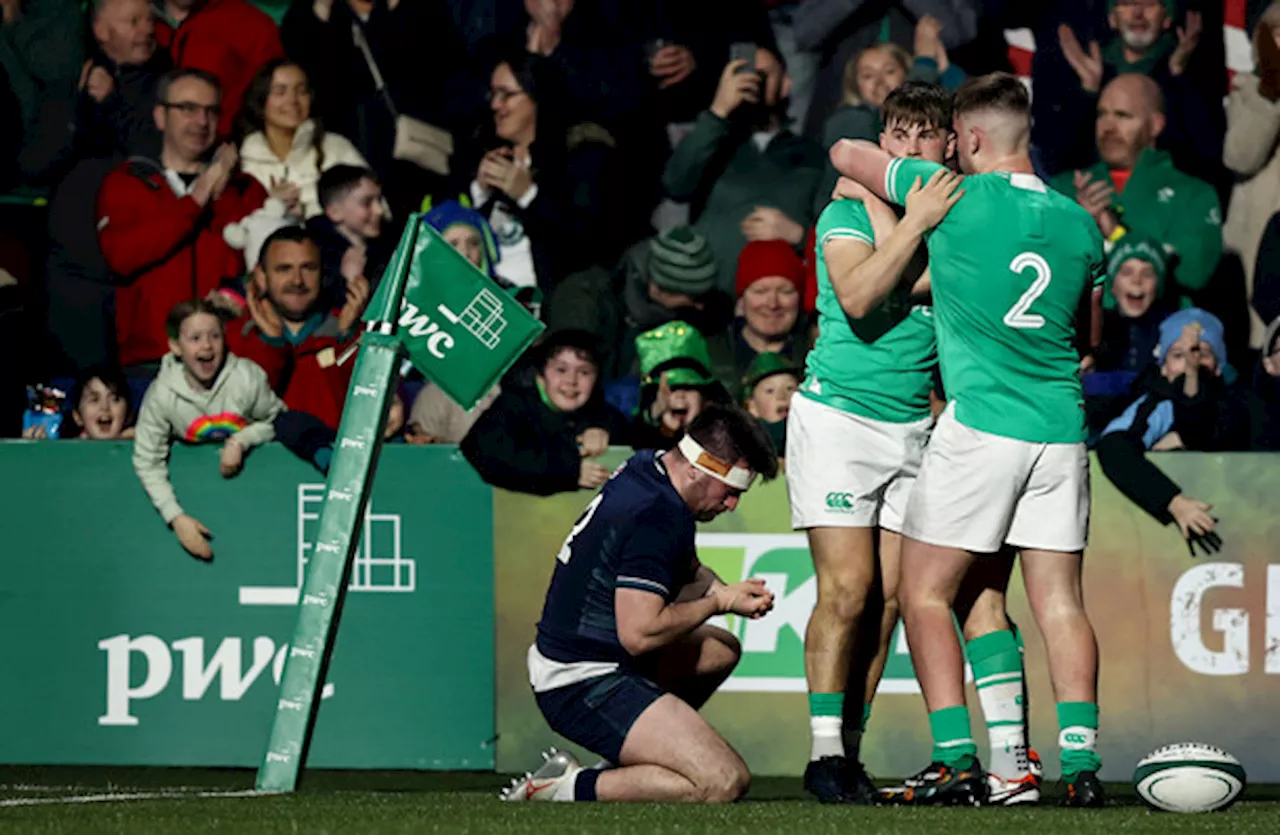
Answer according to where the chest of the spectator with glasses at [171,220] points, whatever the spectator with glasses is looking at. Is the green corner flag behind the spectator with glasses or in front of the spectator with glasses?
in front

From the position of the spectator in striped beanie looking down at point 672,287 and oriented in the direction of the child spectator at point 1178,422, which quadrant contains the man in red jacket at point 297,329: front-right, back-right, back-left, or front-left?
back-right

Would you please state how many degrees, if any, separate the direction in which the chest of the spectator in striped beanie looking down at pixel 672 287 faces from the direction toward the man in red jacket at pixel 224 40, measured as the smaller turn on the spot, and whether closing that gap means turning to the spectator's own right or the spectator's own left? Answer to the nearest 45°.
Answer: approximately 135° to the spectator's own right

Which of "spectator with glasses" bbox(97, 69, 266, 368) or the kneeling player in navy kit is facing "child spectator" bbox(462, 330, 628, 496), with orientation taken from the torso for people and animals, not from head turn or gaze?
the spectator with glasses

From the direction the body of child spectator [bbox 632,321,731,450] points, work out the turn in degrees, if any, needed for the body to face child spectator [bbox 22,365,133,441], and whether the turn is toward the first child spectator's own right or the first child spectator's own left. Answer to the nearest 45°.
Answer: approximately 90° to the first child spectator's own right

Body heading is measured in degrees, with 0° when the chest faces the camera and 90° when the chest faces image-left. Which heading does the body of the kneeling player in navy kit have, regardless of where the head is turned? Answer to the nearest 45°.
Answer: approximately 270°

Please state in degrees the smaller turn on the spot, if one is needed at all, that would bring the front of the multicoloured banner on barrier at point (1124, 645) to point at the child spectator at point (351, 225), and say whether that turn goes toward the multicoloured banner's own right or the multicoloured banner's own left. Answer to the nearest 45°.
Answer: approximately 90° to the multicoloured banner's own right

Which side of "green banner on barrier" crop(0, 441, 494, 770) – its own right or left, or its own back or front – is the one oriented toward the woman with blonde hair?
left

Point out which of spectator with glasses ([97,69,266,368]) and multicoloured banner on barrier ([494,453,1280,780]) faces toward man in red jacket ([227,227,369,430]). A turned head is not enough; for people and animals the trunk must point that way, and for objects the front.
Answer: the spectator with glasses

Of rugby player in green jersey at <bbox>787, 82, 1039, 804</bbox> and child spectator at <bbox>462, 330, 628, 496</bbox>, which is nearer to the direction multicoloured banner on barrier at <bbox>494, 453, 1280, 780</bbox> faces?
the rugby player in green jersey
